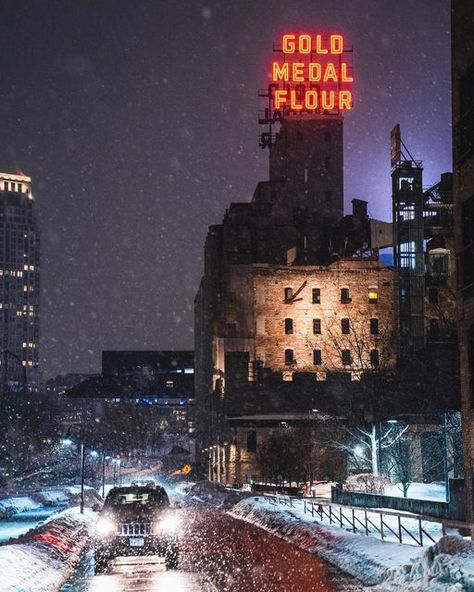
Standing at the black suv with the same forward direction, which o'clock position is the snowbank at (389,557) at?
The snowbank is roughly at 10 o'clock from the black suv.

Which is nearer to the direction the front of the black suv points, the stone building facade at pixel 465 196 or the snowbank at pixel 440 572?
the snowbank

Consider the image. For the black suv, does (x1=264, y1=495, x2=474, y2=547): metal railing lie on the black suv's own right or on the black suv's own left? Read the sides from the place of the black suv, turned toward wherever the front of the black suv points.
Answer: on the black suv's own left

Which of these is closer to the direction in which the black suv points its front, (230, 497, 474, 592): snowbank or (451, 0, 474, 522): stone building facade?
the snowbank

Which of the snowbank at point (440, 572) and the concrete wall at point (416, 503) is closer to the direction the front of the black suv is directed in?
the snowbank

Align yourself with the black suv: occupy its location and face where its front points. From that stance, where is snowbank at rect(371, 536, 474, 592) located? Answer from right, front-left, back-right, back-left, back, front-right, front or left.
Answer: front-left

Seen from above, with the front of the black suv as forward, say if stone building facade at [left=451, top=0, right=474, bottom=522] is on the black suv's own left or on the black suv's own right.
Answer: on the black suv's own left

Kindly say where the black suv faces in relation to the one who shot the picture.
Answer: facing the viewer

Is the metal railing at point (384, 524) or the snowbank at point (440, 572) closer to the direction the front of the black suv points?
the snowbank

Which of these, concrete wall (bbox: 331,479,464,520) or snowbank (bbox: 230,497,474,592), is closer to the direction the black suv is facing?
the snowbank

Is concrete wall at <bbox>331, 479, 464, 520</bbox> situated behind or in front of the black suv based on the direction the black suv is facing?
behind
